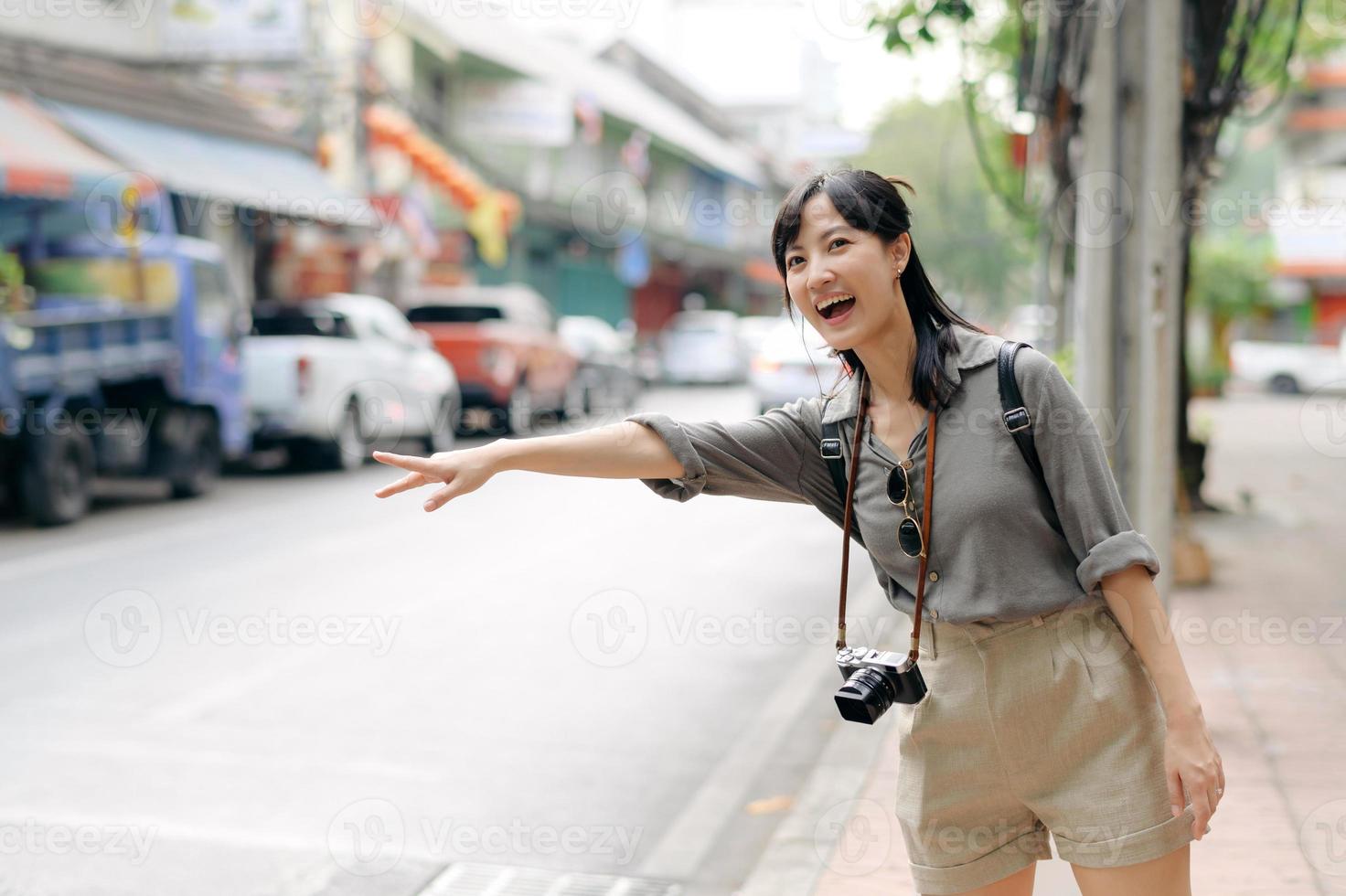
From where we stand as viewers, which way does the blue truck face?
facing away from the viewer and to the right of the viewer

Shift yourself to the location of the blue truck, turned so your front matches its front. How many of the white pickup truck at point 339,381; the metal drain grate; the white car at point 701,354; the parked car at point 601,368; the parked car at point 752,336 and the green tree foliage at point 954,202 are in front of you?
5

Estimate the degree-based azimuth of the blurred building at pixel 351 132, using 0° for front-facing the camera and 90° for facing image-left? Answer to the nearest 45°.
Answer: approximately 315°

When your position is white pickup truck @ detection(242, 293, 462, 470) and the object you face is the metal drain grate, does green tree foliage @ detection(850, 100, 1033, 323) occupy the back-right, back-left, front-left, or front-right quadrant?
back-left

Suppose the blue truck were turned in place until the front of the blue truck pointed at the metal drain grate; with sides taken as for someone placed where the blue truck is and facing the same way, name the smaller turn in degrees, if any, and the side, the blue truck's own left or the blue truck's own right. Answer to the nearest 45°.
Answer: approximately 135° to the blue truck's own right

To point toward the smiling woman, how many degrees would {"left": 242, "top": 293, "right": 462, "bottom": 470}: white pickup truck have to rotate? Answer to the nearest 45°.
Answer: approximately 135° to its right

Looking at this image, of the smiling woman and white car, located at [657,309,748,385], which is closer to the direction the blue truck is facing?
the white car

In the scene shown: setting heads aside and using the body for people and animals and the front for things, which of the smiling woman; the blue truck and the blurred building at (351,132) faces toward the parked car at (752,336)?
the blue truck

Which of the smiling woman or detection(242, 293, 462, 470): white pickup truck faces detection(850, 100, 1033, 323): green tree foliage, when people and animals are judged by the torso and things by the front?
the white pickup truck

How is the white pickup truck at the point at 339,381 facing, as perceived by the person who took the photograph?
facing away from the viewer and to the right of the viewer

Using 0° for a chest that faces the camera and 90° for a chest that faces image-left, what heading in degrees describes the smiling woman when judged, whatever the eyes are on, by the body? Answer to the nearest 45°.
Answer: approximately 45°

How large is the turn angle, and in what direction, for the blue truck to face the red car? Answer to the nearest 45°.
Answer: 0° — it already faces it

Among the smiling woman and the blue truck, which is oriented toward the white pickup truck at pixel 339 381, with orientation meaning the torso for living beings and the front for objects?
the blue truck

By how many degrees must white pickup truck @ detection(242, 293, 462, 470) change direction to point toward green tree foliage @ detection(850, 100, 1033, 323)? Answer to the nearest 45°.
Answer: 0° — it already faces it
